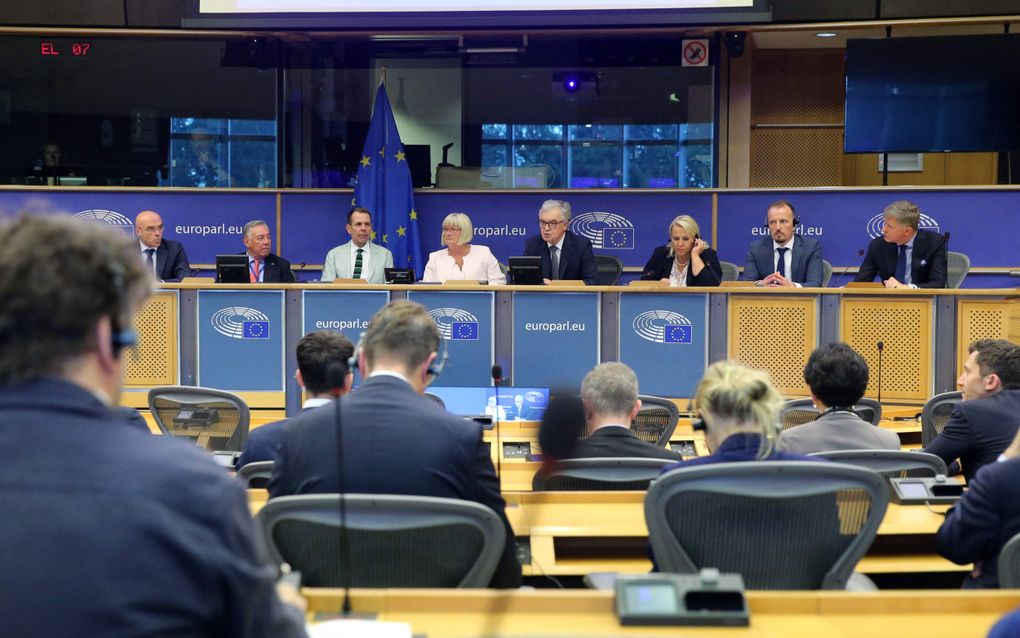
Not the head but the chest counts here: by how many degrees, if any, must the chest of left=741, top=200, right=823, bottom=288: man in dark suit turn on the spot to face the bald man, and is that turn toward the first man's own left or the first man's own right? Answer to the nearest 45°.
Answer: approximately 90° to the first man's own right

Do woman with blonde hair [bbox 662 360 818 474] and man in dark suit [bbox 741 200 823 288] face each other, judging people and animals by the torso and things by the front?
yes

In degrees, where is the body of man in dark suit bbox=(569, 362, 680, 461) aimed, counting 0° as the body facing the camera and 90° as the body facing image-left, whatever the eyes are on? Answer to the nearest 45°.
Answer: approximately 180°

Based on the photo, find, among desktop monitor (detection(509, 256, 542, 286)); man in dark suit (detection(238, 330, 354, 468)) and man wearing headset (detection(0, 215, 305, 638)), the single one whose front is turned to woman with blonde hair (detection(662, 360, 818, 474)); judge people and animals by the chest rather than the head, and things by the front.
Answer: the man wearing headset

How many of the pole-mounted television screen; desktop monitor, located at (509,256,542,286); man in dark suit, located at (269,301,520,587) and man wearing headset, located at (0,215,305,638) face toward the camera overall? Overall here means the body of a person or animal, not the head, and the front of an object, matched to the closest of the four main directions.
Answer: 1

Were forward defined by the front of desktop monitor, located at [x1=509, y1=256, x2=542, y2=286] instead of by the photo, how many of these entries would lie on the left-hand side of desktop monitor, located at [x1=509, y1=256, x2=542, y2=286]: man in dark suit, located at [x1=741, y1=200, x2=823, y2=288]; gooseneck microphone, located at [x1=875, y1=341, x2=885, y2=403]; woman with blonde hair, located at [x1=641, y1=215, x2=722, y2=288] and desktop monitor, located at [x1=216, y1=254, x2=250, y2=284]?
1

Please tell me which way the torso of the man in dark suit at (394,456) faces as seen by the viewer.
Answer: away from the camera

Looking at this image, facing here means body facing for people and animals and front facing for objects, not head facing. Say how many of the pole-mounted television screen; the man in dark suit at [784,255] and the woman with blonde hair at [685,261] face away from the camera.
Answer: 0

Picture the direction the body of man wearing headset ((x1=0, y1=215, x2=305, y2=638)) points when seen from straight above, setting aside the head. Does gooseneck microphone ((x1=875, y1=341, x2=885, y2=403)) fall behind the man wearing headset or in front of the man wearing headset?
in front

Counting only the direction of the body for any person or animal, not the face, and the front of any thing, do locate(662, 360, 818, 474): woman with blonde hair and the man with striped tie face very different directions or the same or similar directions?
very different directions

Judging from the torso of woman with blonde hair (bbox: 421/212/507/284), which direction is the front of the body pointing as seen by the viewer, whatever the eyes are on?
toward the camera

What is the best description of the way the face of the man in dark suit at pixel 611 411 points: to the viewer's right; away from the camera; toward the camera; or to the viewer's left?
away from the camera

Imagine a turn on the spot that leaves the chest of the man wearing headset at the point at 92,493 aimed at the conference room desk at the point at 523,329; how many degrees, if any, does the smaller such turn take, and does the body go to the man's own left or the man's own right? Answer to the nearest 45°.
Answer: approximately 45° to the man's own left

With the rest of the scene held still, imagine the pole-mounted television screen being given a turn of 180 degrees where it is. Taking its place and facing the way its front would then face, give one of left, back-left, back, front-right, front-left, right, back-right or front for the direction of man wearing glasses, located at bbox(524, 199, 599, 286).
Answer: back-left

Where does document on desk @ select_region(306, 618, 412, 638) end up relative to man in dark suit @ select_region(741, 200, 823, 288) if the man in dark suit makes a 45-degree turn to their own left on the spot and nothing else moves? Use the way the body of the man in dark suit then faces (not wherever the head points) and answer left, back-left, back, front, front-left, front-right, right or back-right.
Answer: front-right

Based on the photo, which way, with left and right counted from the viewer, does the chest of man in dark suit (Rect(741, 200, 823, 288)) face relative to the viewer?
facing the viewer

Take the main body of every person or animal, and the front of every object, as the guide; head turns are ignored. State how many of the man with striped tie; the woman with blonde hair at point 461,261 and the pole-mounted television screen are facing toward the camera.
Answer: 3

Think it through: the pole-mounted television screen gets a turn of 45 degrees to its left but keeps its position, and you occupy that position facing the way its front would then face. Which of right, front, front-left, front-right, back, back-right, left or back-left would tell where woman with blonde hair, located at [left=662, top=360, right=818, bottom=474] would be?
front-right

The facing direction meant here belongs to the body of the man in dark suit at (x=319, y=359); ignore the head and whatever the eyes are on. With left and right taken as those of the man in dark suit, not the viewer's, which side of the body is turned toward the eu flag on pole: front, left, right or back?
front

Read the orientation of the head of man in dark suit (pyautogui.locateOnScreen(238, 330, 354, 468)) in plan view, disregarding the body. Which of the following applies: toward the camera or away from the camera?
away from the camera

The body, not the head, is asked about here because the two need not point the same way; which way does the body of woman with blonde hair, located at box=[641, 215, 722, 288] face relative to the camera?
toward the camera
